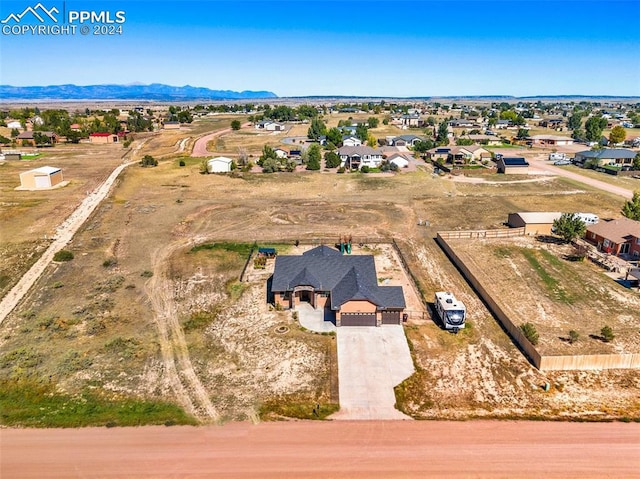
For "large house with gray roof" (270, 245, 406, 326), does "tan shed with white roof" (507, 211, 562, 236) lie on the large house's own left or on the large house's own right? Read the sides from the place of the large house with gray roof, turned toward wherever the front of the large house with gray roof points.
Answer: on the large house's own left

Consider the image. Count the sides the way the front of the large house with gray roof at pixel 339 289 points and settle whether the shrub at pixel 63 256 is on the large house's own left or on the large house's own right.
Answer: on the large house's own right

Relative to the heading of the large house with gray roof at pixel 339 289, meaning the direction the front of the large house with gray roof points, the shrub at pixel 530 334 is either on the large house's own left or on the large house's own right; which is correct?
on the large house's own left

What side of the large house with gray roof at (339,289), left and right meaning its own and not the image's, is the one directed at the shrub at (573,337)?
left

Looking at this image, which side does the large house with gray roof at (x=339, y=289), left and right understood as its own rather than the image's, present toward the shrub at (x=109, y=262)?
right

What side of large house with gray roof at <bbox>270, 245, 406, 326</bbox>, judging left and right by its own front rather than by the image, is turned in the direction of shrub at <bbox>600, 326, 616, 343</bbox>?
left

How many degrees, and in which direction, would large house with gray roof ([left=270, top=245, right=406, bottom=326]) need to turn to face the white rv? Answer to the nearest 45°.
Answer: approximately 90° to its left

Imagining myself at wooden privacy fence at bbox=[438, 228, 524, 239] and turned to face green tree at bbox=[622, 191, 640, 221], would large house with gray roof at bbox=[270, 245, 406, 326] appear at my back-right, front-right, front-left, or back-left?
back-right

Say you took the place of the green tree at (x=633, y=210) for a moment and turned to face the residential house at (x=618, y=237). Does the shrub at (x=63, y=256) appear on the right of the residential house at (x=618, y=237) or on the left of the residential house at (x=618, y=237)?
right

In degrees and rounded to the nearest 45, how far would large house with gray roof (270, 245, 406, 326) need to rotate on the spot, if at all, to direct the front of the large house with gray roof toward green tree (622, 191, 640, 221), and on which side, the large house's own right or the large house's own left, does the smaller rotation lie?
approximately 135° to the large house's own left

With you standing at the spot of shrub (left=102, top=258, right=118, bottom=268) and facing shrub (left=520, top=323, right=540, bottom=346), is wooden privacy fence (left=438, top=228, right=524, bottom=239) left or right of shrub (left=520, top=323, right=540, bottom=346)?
left

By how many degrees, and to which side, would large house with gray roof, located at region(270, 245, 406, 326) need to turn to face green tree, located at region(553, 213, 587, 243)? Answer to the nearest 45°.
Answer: approximately 135° to its left

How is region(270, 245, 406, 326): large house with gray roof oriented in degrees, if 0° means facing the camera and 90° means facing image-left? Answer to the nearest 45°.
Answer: approximately 0°

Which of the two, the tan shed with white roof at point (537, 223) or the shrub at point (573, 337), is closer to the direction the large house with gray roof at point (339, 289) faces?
the shrub
